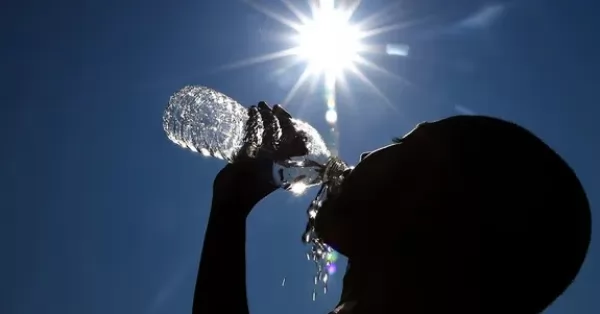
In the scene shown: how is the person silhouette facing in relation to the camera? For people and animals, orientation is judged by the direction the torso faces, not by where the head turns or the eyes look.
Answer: to the viewer's left
